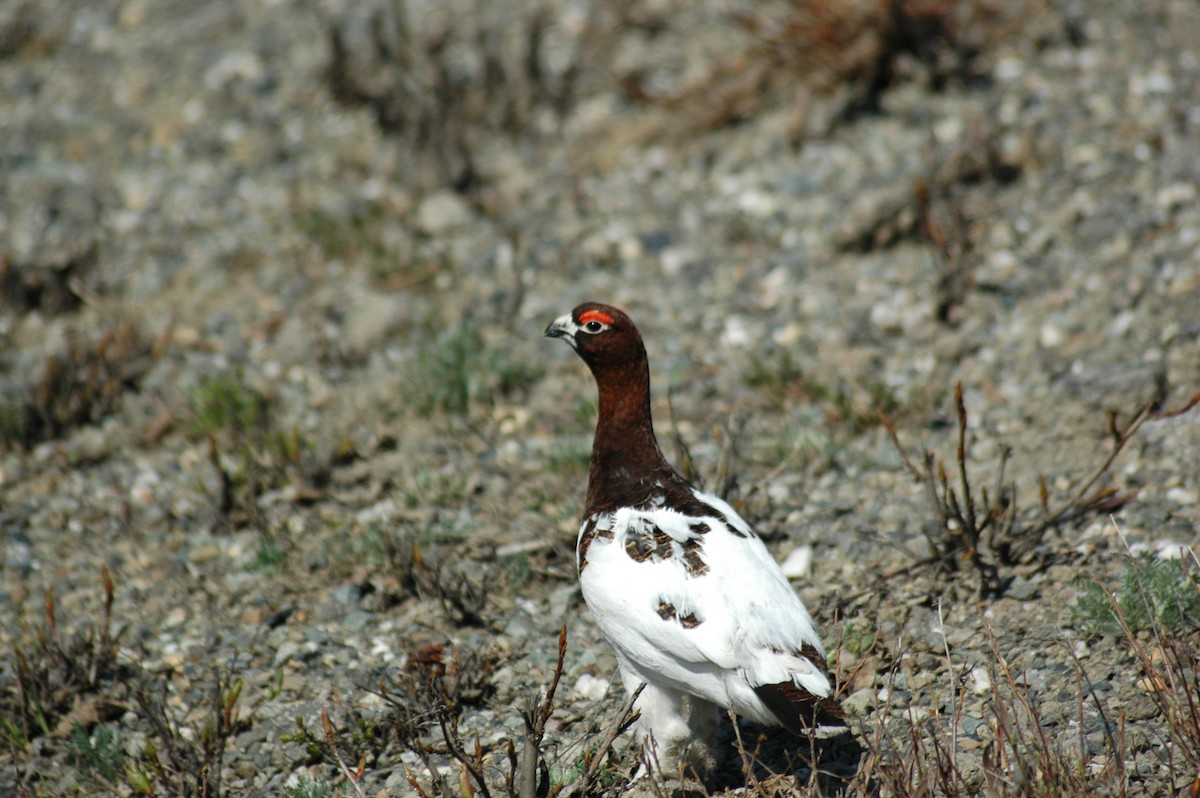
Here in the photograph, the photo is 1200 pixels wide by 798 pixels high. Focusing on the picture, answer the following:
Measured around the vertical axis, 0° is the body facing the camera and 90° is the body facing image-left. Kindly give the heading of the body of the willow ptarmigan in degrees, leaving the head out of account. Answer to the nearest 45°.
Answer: approximately 90°

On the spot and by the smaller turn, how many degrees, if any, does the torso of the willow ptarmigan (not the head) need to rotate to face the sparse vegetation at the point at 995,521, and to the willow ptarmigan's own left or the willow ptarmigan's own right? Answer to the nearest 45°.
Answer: approximately 135° to the willow ptarmigan's own right
